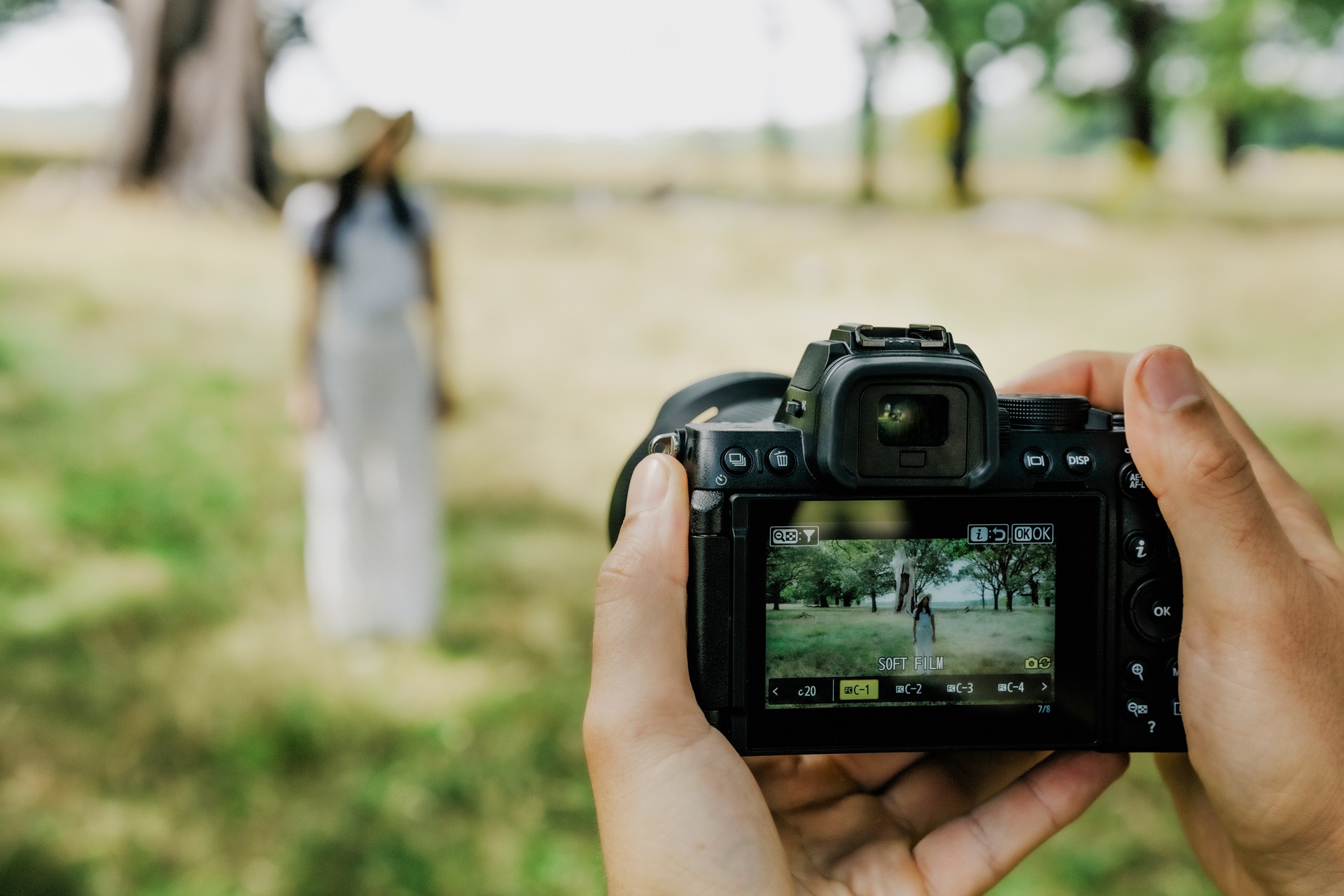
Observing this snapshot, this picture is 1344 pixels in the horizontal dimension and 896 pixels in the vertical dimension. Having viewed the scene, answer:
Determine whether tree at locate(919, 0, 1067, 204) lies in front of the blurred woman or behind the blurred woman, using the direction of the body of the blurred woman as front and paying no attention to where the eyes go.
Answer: behind

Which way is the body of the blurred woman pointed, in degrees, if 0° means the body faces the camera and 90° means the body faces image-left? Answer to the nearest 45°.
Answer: approximately 0°
